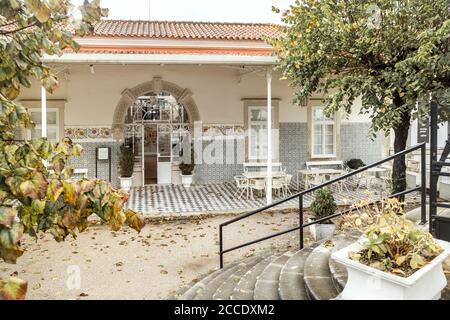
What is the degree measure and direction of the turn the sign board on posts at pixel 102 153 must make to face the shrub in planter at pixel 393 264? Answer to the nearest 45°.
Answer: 0° — it already faces it

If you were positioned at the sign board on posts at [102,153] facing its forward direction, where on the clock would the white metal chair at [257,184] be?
The white metal chair is roughly at 10 o'clock from the sign board on posts.

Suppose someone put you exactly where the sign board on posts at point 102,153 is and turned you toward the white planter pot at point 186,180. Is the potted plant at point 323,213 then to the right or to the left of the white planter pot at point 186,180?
right

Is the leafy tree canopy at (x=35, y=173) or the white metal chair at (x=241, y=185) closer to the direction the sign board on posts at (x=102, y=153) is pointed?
the leafy tree canopy

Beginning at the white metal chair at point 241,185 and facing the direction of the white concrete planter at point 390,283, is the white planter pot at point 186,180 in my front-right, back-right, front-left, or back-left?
back-right

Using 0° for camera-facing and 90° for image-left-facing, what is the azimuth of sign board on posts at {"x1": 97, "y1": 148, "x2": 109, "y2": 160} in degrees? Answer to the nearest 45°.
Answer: approximately 0°

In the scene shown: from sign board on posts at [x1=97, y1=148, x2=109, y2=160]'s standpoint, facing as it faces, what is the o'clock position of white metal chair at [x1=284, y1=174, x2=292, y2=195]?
The white metal chair is roughly at 10 o'clock from the sign board on posts.

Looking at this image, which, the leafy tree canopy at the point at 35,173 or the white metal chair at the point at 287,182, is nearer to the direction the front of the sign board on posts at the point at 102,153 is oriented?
the leafy tree canopy

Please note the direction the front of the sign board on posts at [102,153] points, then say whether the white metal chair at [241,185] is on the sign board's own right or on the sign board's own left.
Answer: on the sign board's own left

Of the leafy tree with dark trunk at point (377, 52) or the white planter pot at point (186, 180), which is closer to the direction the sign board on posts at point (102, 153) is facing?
the leafy tree with dark trunk

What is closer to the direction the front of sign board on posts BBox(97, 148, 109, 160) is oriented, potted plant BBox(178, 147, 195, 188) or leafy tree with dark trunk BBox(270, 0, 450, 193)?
the leafy tree with dark trunk

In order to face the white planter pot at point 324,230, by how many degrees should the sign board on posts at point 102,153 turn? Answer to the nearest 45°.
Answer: approximately 45° to its left

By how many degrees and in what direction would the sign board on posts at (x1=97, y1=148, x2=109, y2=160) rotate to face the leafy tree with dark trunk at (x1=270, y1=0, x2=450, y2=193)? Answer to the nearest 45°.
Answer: approximately 45° to its left

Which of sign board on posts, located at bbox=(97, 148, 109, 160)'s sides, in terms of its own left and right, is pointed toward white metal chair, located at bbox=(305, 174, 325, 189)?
left

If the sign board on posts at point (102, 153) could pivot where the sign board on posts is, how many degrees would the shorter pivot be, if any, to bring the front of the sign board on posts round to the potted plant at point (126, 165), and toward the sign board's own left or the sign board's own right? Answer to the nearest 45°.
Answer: approximately 45° to the sign board's own left
